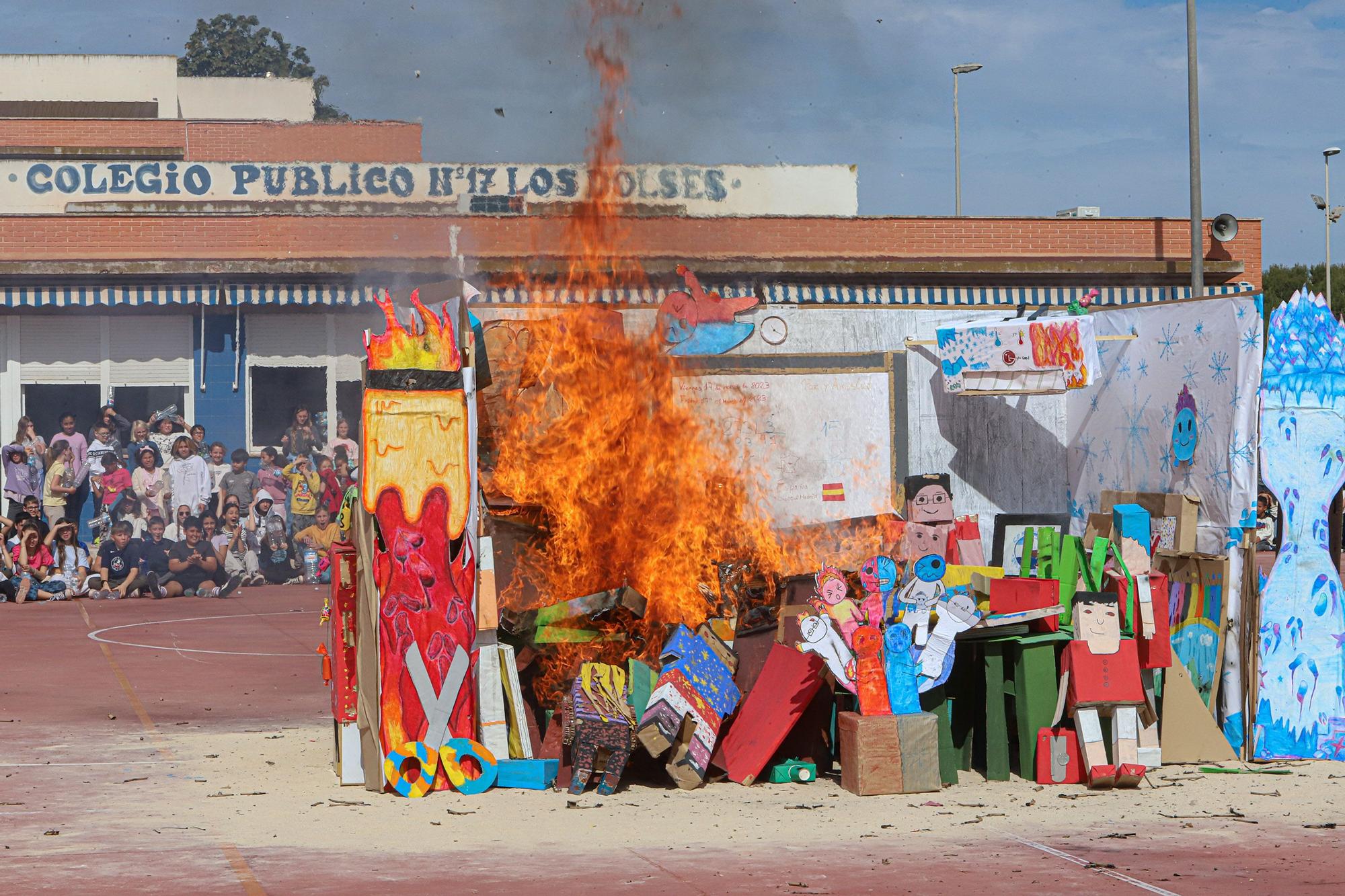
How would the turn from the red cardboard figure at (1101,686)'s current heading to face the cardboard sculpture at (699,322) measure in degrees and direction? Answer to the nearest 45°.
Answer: approximately 135° to its right

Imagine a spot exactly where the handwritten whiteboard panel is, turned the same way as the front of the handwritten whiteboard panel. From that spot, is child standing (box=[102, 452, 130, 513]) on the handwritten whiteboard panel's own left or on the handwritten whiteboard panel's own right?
on the handwritten whiteboard panel's own right

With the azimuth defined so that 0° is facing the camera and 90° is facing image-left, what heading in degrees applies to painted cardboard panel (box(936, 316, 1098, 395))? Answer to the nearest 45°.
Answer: approximately 0°

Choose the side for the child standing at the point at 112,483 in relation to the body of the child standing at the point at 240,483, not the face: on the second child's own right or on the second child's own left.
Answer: on the second child's own right

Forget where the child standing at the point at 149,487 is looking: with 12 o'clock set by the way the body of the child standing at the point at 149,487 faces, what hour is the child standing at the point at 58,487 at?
the child standing at the point at 58,487 is roughly at 4 o'clock from the child standing at the point at 149,487.

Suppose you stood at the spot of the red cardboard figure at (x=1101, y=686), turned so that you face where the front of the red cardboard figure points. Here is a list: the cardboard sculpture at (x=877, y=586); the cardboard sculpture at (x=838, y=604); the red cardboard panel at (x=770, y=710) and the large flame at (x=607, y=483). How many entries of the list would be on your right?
4
